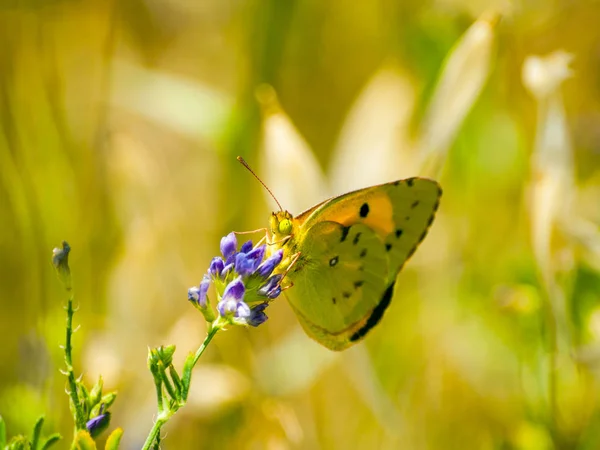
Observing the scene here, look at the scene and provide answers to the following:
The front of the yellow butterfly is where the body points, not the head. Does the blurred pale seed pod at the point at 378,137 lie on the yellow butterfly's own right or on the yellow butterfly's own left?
on the yellow butterfly's own right

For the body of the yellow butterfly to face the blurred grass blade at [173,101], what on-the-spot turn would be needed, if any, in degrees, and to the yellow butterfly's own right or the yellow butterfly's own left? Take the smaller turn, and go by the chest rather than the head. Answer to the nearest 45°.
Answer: approximately 90° to the yellow butterfly's own right

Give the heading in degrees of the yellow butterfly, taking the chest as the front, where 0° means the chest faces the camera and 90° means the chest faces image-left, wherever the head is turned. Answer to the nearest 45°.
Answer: approximately 90°
